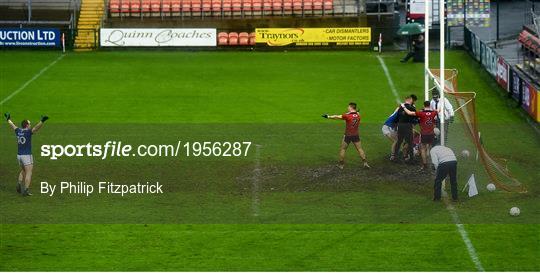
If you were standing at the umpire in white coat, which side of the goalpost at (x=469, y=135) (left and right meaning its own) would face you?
left

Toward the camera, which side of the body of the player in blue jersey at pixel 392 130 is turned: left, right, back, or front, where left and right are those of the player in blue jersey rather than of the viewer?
right

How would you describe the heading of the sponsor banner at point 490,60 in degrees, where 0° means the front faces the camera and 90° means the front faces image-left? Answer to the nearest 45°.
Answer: approximately 45°

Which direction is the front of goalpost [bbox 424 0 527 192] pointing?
to the viewer's left

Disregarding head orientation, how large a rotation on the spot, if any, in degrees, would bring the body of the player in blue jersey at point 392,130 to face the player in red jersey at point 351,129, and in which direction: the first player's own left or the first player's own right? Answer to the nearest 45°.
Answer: approximately 135° to the first player's own right

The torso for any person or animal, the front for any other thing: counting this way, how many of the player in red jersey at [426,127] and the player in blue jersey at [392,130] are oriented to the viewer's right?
1

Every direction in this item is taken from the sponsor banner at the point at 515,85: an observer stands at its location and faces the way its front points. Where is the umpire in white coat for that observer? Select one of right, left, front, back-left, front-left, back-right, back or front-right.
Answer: front-left

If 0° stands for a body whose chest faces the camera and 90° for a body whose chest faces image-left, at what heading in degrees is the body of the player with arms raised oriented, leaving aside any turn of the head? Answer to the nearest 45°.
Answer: approximately 225°

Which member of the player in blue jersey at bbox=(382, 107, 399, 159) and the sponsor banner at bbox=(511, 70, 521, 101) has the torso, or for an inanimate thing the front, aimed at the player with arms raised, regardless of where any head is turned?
the sponsor banner

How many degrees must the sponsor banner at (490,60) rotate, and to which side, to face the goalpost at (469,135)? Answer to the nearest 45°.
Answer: approximately 45° to its left
